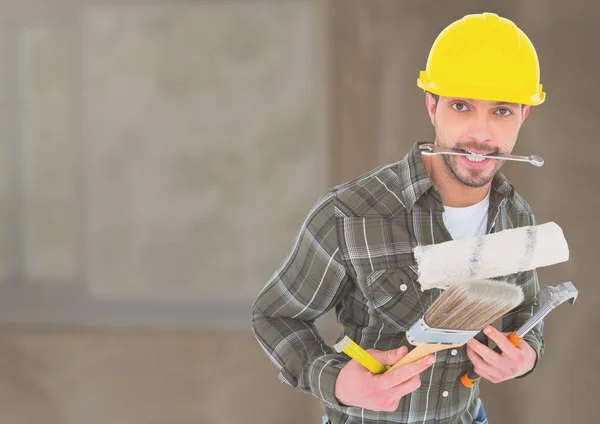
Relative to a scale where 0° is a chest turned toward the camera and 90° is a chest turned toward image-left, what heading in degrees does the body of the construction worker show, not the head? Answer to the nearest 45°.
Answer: approximately 315°
